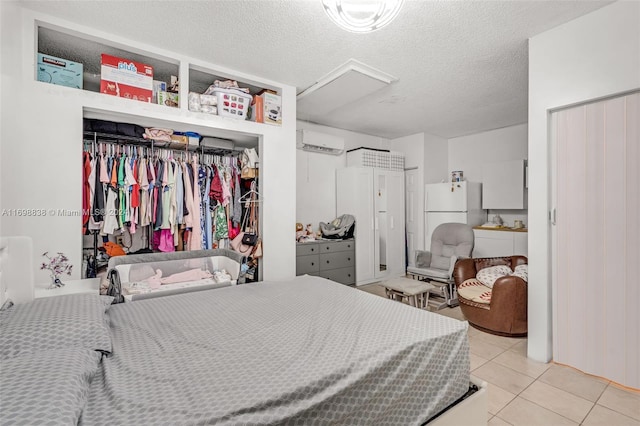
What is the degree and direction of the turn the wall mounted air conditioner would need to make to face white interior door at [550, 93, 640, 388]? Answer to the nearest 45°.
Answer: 0° — it already faces it

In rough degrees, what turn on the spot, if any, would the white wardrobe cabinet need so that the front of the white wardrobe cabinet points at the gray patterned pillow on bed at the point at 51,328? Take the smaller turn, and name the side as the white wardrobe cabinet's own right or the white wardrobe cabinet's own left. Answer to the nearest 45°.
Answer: approximately 45° to the white wardrobe cabinet's own right

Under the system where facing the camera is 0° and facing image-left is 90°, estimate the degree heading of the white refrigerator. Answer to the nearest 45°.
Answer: approximately 45°

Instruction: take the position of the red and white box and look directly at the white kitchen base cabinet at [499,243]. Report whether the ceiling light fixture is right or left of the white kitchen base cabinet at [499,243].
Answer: right

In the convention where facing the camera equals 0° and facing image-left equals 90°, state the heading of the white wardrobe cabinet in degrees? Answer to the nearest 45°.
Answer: approximately 315°

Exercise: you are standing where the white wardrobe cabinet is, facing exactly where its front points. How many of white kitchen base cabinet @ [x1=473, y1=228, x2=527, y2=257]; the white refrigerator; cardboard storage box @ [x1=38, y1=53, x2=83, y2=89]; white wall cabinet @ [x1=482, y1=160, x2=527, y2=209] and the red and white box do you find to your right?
2
